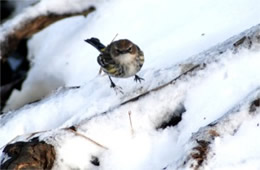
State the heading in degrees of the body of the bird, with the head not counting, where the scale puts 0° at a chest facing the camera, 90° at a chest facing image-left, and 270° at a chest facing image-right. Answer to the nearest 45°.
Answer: approximately 315°

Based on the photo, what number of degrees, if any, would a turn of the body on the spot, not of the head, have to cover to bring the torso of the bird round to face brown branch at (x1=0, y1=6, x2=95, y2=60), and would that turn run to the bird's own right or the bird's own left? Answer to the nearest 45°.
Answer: approximately 135° to the bird's own left
